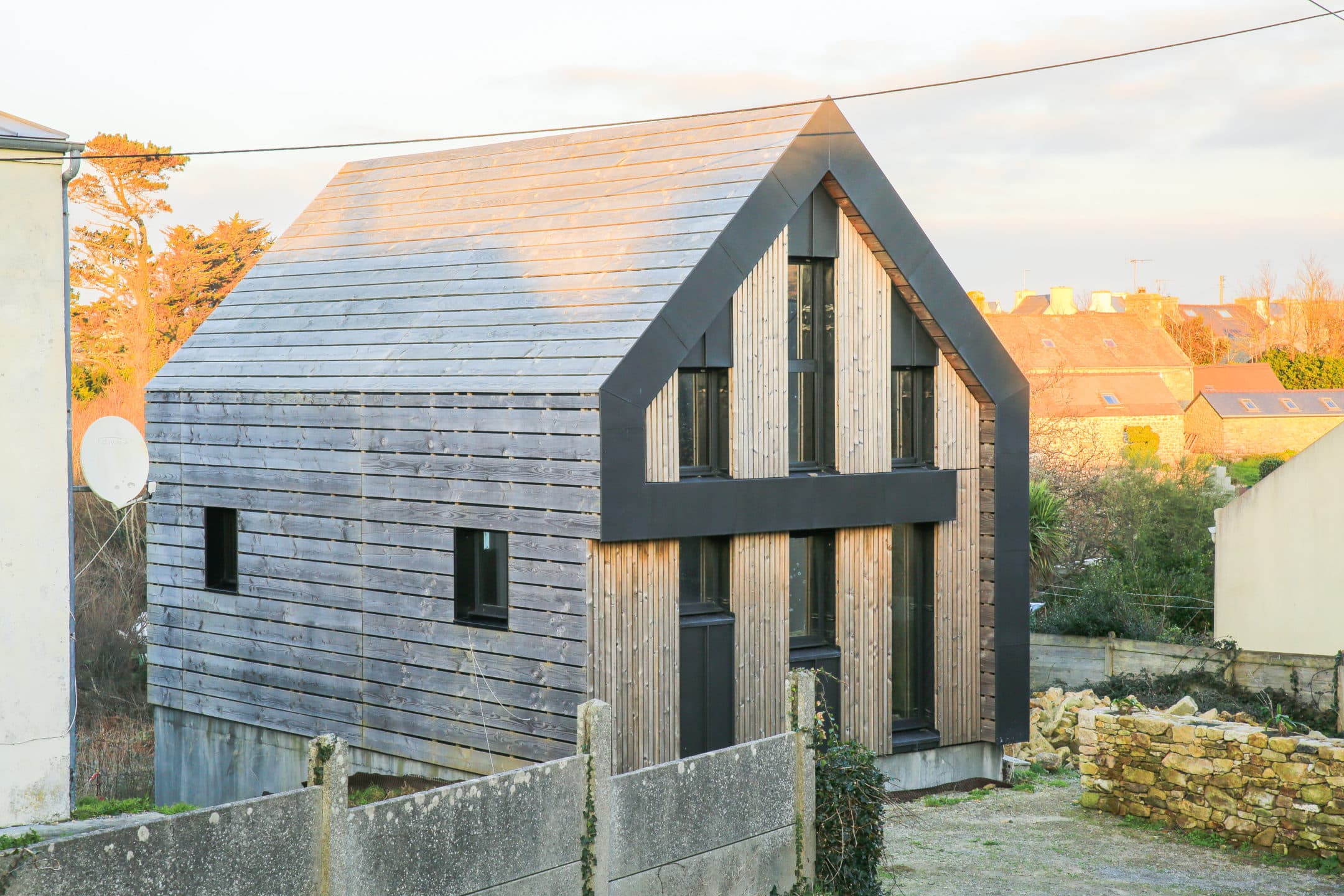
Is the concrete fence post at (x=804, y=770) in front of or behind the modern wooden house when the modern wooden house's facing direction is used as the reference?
in front

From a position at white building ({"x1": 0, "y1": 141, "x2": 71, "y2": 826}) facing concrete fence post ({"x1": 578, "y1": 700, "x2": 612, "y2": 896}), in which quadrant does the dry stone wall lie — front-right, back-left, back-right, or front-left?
front-left

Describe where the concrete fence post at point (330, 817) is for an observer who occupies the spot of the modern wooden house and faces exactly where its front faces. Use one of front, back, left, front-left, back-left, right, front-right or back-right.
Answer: front-right

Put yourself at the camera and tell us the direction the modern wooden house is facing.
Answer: facing the viewer and to the right of the viewer

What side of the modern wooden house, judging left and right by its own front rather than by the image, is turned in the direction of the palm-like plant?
left

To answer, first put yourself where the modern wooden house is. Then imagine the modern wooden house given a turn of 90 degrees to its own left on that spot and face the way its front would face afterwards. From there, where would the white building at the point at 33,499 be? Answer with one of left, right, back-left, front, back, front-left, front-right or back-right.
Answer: back

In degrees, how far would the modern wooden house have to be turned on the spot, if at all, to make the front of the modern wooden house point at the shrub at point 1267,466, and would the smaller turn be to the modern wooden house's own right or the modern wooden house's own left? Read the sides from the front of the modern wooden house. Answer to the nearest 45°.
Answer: approximately 90° to the modern wooden house's own left

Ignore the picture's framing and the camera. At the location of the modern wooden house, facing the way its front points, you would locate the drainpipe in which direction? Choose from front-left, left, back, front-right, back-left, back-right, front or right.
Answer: right

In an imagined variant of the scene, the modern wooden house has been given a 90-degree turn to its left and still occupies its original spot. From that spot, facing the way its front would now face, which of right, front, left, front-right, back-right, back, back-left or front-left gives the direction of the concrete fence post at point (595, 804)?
back-right

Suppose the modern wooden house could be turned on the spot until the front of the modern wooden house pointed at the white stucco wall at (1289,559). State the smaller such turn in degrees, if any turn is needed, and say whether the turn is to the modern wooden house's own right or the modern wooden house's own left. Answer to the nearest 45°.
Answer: approximately 90° to the modern wooden house's own left

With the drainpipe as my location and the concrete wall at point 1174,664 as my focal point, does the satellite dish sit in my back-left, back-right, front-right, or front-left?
front-left
